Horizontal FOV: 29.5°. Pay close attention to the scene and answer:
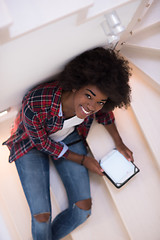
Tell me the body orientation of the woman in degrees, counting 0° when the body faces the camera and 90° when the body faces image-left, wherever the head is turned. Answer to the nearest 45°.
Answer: approximately 315°
